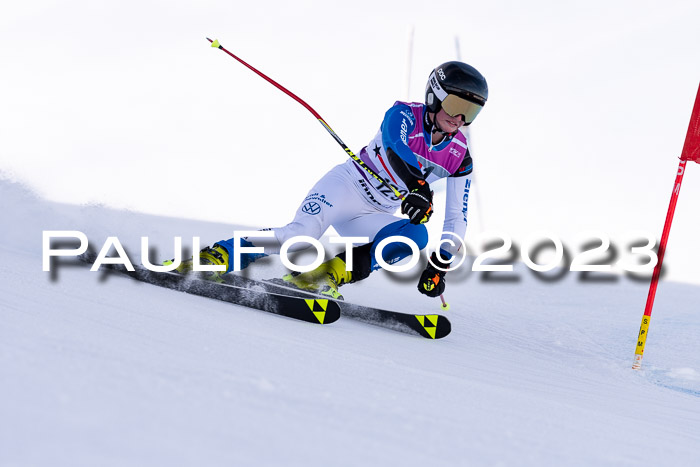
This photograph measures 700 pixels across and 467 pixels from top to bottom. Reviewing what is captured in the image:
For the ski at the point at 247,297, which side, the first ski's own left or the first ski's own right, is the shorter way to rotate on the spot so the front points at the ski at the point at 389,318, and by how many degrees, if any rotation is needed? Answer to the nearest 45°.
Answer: approximately 45° to the first ski's own left

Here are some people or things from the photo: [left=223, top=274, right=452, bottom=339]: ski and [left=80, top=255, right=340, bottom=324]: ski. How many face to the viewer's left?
0

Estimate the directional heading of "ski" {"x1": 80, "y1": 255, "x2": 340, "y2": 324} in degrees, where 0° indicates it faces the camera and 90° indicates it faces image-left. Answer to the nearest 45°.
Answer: approximately 315°

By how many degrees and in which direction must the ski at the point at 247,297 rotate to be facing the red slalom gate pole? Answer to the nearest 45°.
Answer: approximately 45° to its left

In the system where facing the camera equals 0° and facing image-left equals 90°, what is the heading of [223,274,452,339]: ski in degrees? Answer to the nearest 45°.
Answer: approximately 315°

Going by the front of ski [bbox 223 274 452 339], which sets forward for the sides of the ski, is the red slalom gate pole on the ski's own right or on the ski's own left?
on the ski's own left

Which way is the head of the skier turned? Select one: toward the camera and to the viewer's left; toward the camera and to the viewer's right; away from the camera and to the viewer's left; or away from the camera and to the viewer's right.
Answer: toward the camera and to the viewer's right
